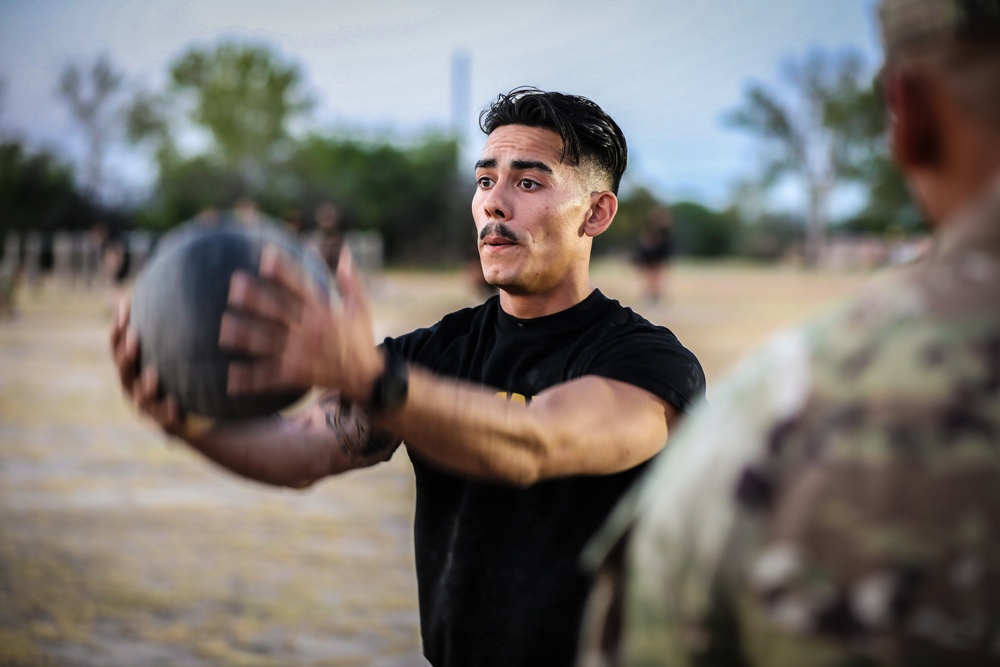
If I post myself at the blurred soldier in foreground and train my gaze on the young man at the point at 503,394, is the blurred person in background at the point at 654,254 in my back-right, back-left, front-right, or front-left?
front-right

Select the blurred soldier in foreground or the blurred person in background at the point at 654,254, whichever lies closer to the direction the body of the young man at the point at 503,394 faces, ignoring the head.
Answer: the blurred soldier in foreground

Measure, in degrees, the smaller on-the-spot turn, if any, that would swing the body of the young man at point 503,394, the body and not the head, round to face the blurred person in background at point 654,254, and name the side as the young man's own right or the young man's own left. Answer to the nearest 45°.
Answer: approximately 135° to the young man's own right

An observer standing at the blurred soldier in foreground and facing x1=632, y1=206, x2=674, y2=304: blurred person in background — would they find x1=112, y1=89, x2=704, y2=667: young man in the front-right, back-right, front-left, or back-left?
front-left

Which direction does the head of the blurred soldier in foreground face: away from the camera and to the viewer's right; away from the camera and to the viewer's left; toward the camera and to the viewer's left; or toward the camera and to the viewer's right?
away from the camera and to the viewer's left

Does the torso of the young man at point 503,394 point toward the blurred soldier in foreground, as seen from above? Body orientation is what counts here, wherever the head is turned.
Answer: no

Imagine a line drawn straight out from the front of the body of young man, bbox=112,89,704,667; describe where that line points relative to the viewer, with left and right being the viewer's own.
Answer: facing the viewer and to the left of the viewer

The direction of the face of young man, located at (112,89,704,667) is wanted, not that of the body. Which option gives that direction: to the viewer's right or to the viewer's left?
to the viewer's left
